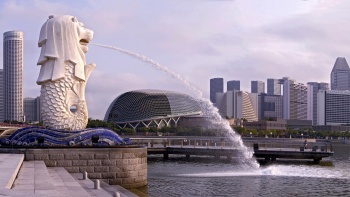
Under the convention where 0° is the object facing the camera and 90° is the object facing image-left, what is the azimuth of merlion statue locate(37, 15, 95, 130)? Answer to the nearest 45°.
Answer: approximately 270°

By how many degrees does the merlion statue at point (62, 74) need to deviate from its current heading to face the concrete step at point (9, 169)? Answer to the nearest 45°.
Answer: approximately 90° to its right

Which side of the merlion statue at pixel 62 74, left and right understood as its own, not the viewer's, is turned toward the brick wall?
right

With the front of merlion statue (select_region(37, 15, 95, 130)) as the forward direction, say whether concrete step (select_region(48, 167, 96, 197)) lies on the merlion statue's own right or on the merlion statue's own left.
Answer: on the merlion statue's own right
